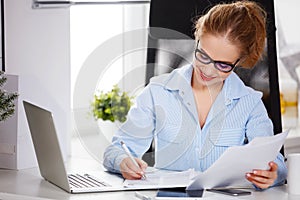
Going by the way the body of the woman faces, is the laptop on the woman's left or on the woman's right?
on the woman's right

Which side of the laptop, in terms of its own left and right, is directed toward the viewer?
right

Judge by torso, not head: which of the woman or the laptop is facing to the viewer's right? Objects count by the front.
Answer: the laptop

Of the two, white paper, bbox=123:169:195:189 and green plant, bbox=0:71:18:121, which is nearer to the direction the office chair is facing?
the white paper

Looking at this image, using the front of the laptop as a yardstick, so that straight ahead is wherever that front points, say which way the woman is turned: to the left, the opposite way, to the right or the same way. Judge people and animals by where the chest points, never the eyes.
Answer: to the right

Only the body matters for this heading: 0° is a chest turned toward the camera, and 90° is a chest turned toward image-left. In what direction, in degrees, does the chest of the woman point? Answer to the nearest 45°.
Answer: approximately 0°

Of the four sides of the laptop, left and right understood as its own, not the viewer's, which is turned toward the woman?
front

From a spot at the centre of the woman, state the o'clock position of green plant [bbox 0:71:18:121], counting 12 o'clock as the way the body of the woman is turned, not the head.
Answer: The green plant is roughly at 3 o'clock from the woman.

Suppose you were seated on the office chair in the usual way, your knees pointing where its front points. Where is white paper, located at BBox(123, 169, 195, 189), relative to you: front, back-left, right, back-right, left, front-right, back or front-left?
front

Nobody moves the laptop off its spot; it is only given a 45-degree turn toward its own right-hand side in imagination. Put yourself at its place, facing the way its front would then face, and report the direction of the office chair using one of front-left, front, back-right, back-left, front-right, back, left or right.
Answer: left
